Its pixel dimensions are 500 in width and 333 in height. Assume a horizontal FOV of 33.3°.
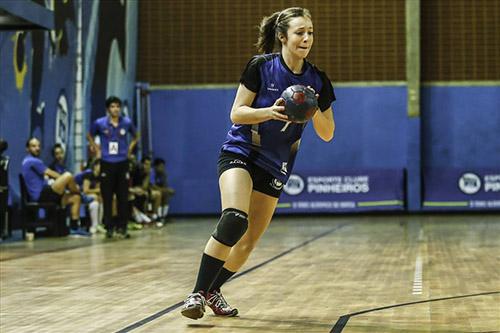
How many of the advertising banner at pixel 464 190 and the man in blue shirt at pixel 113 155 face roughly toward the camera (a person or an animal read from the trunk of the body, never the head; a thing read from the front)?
2

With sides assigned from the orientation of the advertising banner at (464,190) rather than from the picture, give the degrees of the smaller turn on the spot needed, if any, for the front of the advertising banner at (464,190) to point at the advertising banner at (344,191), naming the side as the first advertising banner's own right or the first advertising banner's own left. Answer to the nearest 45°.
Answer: approximately 90° to the first advertising banner's own right

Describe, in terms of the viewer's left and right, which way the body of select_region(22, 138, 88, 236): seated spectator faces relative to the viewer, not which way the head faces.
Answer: facing to the right of the viewer

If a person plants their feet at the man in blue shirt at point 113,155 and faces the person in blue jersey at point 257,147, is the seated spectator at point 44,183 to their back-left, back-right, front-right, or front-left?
back-right

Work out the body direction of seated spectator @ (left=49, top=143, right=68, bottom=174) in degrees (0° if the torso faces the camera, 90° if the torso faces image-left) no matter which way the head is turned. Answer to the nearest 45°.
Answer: approximately 315°

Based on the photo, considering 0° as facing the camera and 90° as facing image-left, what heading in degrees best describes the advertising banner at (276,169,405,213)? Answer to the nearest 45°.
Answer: approximately 0°

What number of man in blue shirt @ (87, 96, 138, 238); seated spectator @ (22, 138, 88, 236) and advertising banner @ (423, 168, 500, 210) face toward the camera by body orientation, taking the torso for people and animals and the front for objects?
2

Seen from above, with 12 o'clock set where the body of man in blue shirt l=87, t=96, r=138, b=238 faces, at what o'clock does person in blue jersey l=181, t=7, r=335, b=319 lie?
The person in blue jersey is roughly at 12 o'clock from the man in blue shirt.

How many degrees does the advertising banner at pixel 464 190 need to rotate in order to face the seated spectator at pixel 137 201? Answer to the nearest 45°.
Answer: approximately 45° to its right
